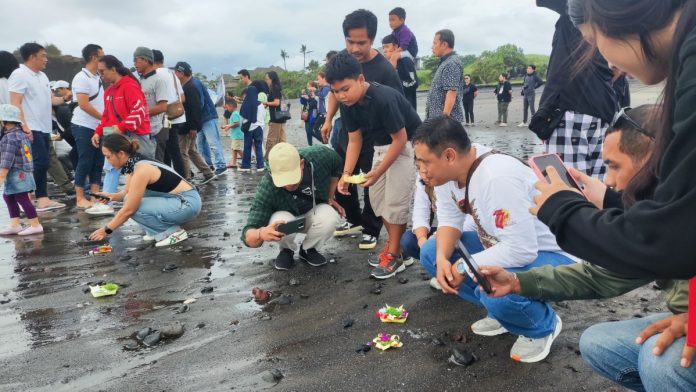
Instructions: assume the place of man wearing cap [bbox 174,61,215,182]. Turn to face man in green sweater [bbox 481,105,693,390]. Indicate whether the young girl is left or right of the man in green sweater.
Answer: right

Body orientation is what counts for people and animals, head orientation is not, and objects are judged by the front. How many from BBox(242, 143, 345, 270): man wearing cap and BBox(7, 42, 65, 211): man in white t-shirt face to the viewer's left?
0

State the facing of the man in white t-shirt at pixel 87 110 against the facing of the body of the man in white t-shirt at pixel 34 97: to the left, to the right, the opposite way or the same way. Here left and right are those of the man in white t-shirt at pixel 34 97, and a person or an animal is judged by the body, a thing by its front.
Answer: the same way

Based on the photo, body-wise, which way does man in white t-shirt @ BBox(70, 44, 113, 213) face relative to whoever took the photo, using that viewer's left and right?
facing to the right of the viewer

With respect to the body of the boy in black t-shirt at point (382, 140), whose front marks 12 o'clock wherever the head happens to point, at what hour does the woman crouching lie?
The woman crouching is roughly at 2 o'clock from the boy in black t-shirt.

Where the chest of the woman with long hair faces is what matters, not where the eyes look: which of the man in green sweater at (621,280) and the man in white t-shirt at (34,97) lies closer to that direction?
the man in white t-shirt

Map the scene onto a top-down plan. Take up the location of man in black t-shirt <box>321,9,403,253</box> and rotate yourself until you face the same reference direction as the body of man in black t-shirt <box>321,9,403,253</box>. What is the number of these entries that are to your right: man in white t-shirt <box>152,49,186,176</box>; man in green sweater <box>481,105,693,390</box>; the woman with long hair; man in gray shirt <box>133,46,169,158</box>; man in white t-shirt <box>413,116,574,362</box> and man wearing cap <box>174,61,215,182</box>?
3

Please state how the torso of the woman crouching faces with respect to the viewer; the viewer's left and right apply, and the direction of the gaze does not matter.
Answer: facing to the left of the viewer

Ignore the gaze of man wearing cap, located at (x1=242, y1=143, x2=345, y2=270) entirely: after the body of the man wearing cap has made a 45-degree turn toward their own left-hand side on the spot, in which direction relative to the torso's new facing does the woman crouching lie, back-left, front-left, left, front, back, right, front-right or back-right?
back

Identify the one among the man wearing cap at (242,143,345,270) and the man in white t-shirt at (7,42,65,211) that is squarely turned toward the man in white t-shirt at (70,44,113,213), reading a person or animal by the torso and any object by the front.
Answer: the man in white t-shirt at (7,42,65,211)

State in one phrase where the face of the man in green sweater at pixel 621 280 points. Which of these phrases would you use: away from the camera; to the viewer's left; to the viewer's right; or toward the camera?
to the viewer's left

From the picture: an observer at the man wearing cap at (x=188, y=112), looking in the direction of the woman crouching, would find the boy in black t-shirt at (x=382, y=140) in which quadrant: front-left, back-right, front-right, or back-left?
front-left

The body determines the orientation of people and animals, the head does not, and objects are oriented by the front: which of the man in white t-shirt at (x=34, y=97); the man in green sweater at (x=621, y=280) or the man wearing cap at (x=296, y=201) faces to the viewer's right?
the man in white t-shirt

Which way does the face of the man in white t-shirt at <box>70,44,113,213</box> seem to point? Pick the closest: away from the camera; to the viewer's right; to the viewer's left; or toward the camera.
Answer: to the viewer's right

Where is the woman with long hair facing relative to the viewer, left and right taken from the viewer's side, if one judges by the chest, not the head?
facing to the left of the viewer

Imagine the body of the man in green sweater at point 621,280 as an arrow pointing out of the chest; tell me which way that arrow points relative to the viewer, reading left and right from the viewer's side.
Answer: facing to the left of the viewer

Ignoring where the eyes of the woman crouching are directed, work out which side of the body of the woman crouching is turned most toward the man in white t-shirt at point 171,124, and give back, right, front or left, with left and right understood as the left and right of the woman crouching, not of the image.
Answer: right

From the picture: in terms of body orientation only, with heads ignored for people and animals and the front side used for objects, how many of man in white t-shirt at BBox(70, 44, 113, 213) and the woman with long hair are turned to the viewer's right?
1

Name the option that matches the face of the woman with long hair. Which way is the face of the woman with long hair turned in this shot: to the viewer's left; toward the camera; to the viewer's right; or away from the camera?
to the viewer's left
